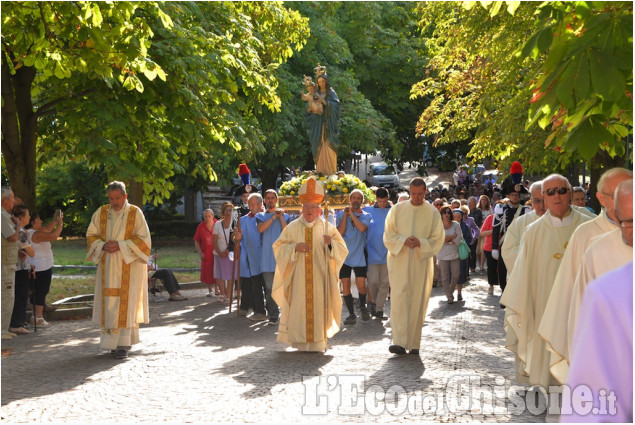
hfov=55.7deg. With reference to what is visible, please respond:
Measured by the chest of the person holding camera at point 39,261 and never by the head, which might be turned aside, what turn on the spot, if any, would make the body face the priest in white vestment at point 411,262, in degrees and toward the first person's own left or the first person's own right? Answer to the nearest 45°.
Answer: approximately 45° to the first person's own right

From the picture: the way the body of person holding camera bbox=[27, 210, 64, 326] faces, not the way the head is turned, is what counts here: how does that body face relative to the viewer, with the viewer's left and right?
facing to the right of the viewer

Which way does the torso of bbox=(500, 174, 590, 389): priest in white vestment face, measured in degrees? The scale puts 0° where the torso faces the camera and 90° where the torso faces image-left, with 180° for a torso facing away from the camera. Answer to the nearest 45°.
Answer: approximately 0°

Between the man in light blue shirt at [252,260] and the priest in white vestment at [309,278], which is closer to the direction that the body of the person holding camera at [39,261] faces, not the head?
the man in light blue shirt

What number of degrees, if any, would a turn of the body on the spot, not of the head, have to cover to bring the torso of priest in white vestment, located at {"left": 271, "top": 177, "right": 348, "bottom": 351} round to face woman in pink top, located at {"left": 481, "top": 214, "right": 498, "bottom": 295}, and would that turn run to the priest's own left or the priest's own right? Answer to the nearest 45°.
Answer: approximately 135° to the priest's own left

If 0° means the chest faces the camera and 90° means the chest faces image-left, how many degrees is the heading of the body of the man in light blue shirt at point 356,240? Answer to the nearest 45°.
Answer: approximately 0°

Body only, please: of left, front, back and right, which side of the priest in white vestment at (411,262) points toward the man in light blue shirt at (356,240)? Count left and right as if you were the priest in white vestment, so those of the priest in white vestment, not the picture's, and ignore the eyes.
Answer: back
